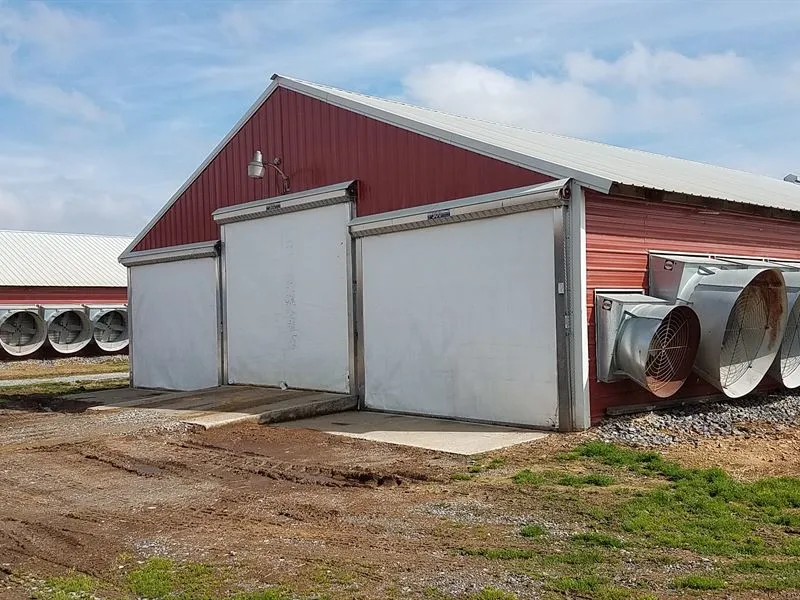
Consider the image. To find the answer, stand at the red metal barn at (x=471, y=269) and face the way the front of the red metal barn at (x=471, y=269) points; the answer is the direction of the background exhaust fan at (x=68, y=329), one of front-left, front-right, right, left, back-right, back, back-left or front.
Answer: right

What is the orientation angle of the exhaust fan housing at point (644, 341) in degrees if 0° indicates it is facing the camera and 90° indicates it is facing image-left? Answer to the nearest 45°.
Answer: approximately 315°

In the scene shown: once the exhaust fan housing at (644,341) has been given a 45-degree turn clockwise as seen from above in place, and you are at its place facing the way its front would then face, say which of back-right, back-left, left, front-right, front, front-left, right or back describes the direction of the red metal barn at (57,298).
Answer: back-right

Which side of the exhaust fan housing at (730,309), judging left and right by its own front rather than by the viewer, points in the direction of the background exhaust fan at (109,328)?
back

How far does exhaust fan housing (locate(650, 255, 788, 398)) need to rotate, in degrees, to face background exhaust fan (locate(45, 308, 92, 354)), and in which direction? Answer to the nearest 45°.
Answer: approximately 180°

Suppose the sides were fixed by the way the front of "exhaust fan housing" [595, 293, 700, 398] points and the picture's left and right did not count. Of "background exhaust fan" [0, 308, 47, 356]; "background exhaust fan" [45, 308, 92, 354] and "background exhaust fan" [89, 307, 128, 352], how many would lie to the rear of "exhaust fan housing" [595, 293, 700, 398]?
3

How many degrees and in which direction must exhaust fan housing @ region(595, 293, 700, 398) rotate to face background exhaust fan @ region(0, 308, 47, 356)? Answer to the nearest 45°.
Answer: approximately 180°

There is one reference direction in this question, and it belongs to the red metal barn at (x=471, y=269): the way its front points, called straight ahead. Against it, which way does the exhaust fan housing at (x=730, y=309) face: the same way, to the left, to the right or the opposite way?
to the left

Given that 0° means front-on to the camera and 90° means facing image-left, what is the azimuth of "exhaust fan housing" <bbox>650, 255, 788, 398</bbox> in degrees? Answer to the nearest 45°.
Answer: approximately 315°

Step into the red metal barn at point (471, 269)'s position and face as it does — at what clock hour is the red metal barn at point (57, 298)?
the red metal barn at point (57, 298) is roughly at 3 o'clock from the red metal barn at point (471, 269).

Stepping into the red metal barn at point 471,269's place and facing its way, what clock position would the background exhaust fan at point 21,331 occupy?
The background exhaust fan is roughly at 3 o'clock from the red metal barn.

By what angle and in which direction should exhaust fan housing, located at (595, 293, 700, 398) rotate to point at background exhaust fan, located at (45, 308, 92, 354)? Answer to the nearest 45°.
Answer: approximately 180°

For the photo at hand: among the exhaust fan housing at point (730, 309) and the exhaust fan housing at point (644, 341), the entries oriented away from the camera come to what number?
0

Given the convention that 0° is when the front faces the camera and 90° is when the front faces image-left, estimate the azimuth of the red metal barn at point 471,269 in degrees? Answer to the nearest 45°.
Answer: approximately 45°

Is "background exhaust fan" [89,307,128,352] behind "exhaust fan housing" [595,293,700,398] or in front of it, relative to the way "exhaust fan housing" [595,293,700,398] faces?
behind
